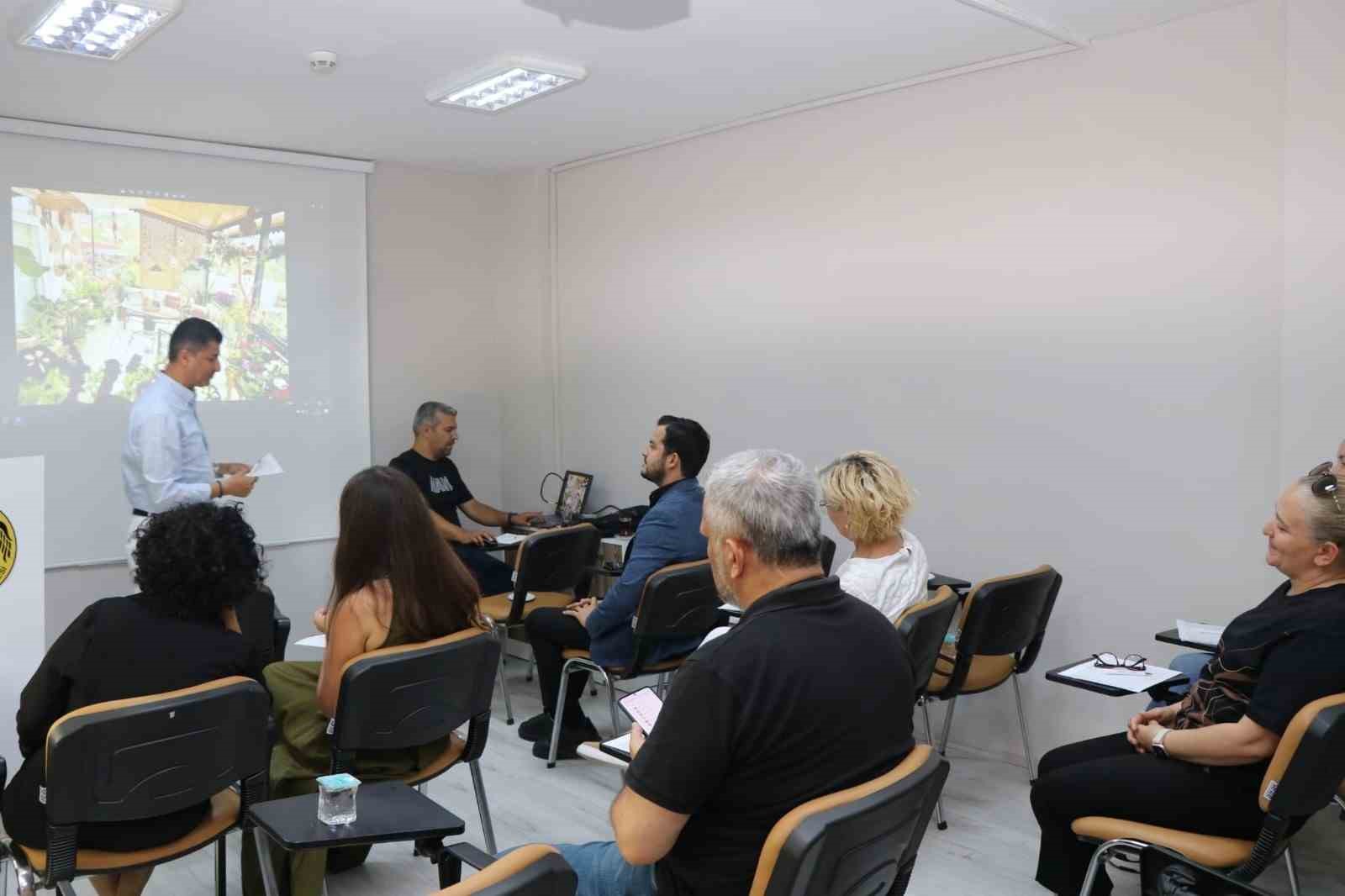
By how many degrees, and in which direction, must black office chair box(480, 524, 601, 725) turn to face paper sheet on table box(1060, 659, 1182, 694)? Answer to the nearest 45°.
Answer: approximately 180°

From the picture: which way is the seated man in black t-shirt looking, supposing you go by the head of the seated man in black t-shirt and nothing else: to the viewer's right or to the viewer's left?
to the viewer's right

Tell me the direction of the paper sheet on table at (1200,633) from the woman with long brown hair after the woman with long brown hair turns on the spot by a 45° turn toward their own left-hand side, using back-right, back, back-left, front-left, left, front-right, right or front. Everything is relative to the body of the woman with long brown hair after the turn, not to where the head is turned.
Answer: back

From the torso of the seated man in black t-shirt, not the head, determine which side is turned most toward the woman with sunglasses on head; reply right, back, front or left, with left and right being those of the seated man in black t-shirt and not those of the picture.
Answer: front

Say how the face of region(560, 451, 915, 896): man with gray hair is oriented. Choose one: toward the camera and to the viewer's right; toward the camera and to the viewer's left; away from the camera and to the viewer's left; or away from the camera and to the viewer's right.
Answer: away from the camera and to the viewer's left

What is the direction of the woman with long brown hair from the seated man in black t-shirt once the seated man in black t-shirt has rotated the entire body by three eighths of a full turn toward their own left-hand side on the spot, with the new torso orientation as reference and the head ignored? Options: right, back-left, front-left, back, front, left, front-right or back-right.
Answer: back

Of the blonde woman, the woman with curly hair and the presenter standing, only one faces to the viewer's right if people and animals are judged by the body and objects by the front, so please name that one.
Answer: the presenter standing

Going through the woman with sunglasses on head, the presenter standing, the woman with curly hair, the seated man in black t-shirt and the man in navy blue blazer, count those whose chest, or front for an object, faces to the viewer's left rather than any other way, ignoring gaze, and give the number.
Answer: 2

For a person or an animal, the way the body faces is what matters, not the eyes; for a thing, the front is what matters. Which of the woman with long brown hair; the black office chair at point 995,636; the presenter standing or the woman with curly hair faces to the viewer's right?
the presenter standing

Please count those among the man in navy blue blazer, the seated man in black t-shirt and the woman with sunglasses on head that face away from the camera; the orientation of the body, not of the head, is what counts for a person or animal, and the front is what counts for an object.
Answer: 0

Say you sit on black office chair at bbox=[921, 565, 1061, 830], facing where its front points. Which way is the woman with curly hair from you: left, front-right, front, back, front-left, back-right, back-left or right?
left

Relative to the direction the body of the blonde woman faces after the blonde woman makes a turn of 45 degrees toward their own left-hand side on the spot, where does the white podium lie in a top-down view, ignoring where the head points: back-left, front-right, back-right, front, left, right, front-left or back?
front

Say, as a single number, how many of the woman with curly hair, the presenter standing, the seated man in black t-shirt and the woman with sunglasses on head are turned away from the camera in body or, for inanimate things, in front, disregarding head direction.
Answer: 1

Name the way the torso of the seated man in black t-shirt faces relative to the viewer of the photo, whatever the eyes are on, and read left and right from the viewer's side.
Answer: facing the viewer and to the right of the viewer

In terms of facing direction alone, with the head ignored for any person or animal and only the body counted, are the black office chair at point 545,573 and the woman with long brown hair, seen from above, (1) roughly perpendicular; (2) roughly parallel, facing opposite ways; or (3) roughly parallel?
roughly parallel

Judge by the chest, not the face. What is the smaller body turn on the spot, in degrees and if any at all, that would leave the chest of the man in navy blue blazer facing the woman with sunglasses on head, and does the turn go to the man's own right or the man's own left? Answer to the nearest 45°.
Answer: approximately 135° to the man's own left

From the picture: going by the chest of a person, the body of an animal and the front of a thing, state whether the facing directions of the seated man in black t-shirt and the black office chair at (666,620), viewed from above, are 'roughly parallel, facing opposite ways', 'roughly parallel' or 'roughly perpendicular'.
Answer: roughly parallel, facing opposite ways
